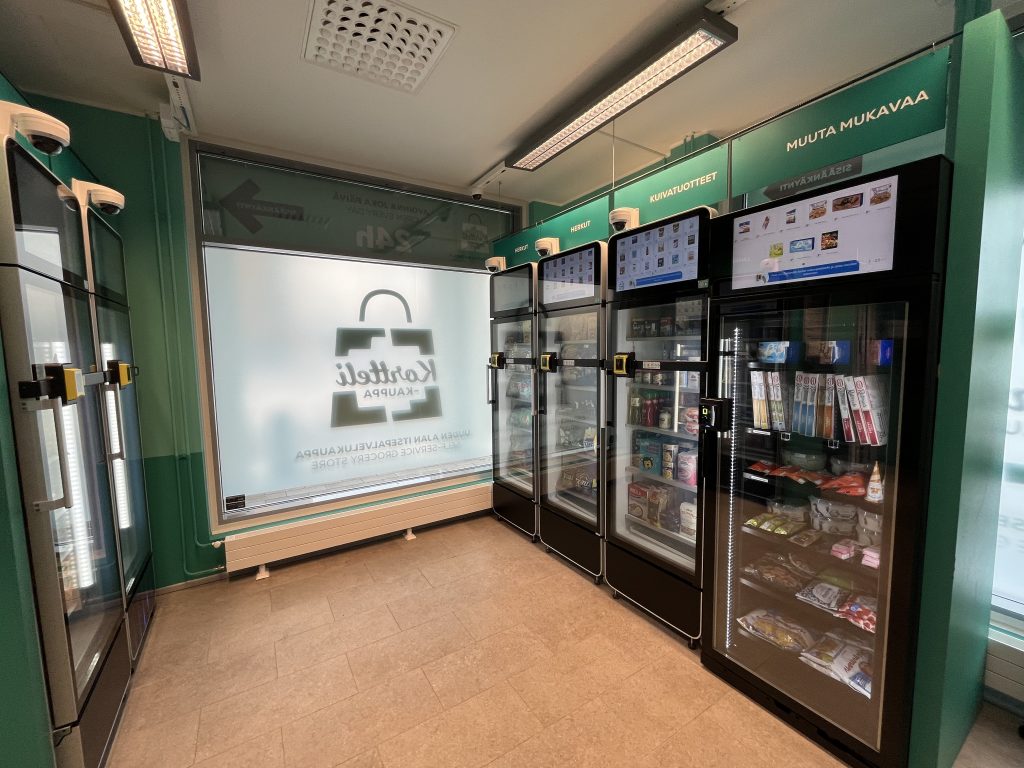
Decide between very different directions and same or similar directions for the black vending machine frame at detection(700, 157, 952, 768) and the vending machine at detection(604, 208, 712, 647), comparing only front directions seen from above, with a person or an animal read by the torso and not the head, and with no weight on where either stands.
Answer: same or similar directions

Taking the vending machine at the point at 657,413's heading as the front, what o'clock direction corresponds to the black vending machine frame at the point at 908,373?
The black vending machine frame is roughly at 9 o'clock from the vending machine.

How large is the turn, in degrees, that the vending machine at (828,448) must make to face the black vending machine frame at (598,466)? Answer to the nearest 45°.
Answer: approximately 45° to its right

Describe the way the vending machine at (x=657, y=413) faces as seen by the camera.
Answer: facing the viewer and to the left of the viewer

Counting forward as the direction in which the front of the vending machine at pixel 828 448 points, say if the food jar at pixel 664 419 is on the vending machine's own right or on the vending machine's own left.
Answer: on the vending machine's own right

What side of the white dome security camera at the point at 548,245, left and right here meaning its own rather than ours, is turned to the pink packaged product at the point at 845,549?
left

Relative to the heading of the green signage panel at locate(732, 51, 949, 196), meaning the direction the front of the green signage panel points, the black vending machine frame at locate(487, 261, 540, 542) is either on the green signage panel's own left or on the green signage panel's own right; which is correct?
on the green signage panel's own right

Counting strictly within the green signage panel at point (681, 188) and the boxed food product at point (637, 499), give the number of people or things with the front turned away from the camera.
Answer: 0

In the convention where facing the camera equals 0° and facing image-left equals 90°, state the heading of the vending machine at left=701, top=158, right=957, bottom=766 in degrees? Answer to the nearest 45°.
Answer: approximately 45°

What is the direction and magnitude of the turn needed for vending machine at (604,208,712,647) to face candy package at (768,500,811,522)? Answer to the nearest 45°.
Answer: approximately 90° to its left

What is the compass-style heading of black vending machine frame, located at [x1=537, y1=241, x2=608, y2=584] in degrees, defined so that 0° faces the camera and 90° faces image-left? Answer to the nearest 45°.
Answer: approximately 45°

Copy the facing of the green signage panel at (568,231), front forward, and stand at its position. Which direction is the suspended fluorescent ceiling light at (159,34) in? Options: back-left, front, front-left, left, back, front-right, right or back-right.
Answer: front
